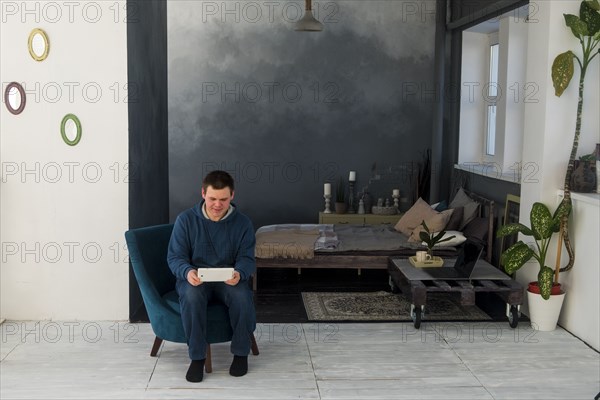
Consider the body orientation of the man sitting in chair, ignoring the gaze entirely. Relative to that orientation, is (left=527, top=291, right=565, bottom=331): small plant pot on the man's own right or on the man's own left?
on the man's own left

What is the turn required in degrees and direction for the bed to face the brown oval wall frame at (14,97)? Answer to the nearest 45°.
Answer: approximately 45° to its left

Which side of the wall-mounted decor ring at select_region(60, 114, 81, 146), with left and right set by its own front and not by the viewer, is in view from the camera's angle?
front

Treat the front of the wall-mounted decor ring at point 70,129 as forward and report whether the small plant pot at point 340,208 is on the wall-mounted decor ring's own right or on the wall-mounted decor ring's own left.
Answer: on the wall-mounted decor ring's own left

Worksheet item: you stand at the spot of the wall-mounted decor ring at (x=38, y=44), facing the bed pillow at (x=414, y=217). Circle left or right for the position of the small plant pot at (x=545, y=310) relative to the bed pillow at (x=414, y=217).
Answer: right

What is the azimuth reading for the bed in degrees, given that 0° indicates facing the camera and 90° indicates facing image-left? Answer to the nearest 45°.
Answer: approximately 90°

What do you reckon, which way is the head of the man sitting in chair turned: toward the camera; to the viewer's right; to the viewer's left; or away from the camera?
toward the camera

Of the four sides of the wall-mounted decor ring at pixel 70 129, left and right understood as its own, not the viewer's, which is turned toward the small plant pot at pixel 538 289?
left

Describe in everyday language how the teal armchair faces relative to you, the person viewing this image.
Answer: facing the viewer and to the right of the viewer

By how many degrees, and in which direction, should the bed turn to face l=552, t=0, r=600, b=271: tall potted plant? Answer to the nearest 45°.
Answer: approximately 135° to its left

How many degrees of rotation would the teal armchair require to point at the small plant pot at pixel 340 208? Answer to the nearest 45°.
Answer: approximately 90° to its left

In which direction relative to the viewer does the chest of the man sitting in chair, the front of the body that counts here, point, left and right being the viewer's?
facing the viewer
